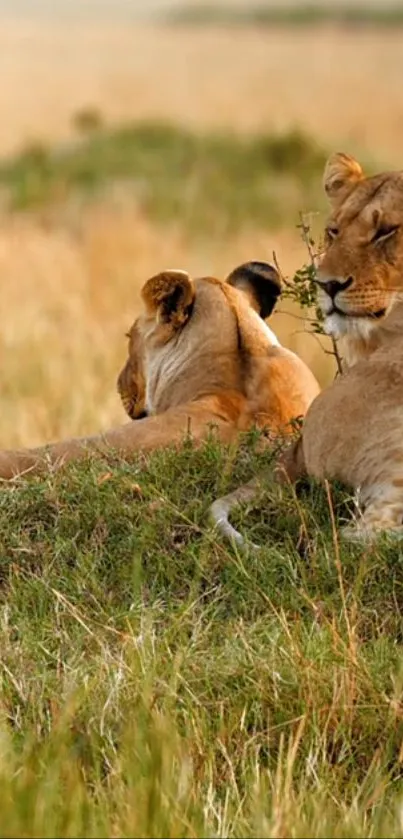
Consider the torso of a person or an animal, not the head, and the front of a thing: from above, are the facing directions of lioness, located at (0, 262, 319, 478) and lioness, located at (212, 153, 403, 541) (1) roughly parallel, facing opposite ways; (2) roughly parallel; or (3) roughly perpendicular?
roughly perpendicular

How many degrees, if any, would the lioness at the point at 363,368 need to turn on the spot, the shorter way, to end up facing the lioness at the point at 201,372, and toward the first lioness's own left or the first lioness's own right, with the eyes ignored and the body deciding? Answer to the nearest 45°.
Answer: approximately 90° to the first lioness's own right
